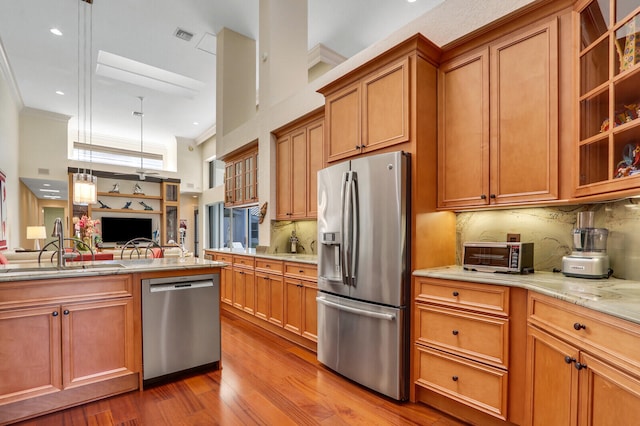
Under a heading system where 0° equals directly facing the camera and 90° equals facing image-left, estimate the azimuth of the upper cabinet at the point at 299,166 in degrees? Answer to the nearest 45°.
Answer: approximately 45°

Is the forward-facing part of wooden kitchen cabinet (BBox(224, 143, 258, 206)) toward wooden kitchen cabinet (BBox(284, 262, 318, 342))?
no

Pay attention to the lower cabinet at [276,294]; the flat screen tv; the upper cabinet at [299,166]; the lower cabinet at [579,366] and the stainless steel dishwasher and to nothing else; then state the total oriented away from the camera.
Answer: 0

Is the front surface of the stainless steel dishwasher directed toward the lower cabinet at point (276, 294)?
no

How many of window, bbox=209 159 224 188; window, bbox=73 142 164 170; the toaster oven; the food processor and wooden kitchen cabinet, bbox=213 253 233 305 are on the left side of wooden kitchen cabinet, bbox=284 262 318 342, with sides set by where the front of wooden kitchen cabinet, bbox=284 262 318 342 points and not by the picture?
2

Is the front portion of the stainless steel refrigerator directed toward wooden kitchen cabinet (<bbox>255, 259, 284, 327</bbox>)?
no

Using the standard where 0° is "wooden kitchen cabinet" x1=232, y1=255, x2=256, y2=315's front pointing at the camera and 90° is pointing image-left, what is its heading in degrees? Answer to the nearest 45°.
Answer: approximately 45°

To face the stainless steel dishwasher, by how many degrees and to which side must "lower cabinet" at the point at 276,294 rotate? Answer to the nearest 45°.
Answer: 0° — it already faces it

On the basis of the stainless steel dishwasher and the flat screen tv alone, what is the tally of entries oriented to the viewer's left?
0

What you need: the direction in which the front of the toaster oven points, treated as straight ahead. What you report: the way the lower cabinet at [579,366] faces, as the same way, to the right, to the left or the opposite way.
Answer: the same way

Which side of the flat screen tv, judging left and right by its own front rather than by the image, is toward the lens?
front
